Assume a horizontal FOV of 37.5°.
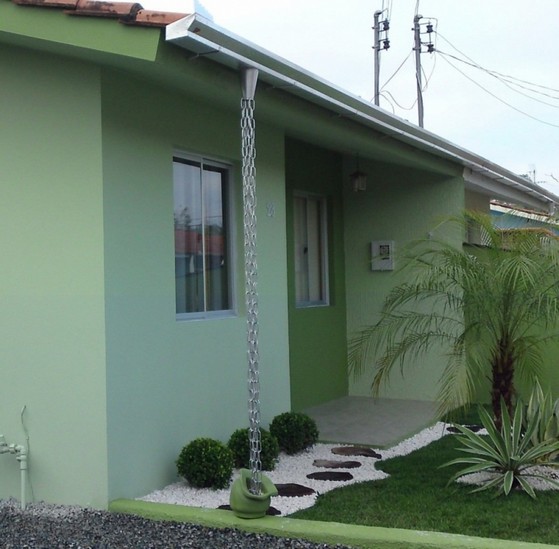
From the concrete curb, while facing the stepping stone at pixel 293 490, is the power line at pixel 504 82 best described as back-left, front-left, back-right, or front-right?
front-right

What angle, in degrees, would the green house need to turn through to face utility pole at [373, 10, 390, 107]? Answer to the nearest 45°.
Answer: approximately 135° to its left

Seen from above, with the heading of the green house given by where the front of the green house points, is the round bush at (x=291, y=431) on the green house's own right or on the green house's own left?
on the green house's own left

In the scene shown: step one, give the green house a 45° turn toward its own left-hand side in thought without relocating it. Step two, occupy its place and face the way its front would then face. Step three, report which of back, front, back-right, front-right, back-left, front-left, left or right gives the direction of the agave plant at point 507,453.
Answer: front

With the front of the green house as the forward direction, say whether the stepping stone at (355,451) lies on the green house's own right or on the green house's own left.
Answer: on the green house's own left

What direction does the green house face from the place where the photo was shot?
facing the viewer and to the right of the viewer

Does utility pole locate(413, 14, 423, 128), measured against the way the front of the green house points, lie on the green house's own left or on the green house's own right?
on the green house's own left

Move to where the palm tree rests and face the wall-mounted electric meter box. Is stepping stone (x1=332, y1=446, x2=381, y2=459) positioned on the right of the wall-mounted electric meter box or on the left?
left

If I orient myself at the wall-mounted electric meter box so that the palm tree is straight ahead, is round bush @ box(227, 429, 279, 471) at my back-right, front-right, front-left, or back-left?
front-right
